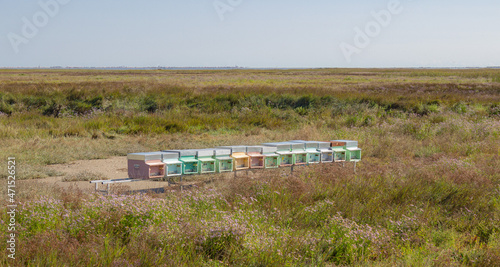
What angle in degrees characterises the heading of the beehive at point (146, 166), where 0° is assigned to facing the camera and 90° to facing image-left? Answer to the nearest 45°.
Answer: approximately 315°

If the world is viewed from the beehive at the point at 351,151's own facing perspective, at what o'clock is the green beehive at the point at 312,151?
The green beehive is roughly at 3 o'clock from the beehive.

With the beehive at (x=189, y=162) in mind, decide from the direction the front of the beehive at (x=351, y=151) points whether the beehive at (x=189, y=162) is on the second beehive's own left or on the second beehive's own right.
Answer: on the second beehive's own right

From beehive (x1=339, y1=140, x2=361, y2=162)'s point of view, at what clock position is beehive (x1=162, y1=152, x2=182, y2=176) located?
beehive (x1=162, y1=152, x2=182, y2=176) is roughly at 3 o'clock from beehive (x1=339, y1=140, x2=361, y2=162).

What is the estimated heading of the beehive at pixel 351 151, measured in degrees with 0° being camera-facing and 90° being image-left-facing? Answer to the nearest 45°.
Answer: approximately 315°

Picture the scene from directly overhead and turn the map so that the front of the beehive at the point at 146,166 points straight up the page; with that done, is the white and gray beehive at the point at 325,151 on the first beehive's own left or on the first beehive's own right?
on the first beehive's own left
